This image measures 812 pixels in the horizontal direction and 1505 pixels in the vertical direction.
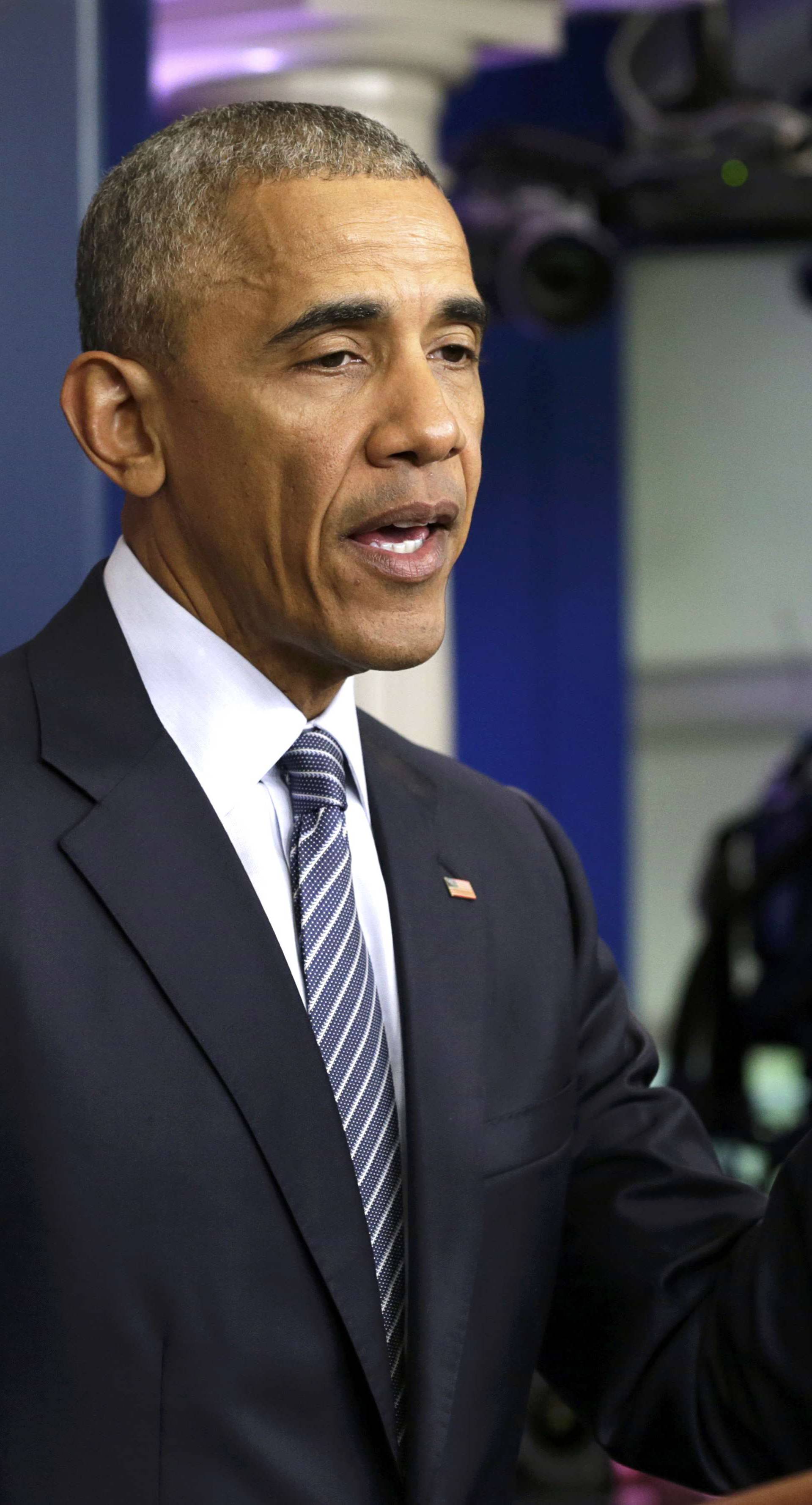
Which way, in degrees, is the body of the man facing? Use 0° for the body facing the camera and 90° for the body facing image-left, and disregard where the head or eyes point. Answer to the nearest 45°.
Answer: approximately 315°

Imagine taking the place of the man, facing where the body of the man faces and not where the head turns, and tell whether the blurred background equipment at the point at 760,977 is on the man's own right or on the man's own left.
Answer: on the man's own left

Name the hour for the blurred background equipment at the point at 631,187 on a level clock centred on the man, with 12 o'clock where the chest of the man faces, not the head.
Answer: The blurred background equipment is roughly at 8 o'clock from the man.
